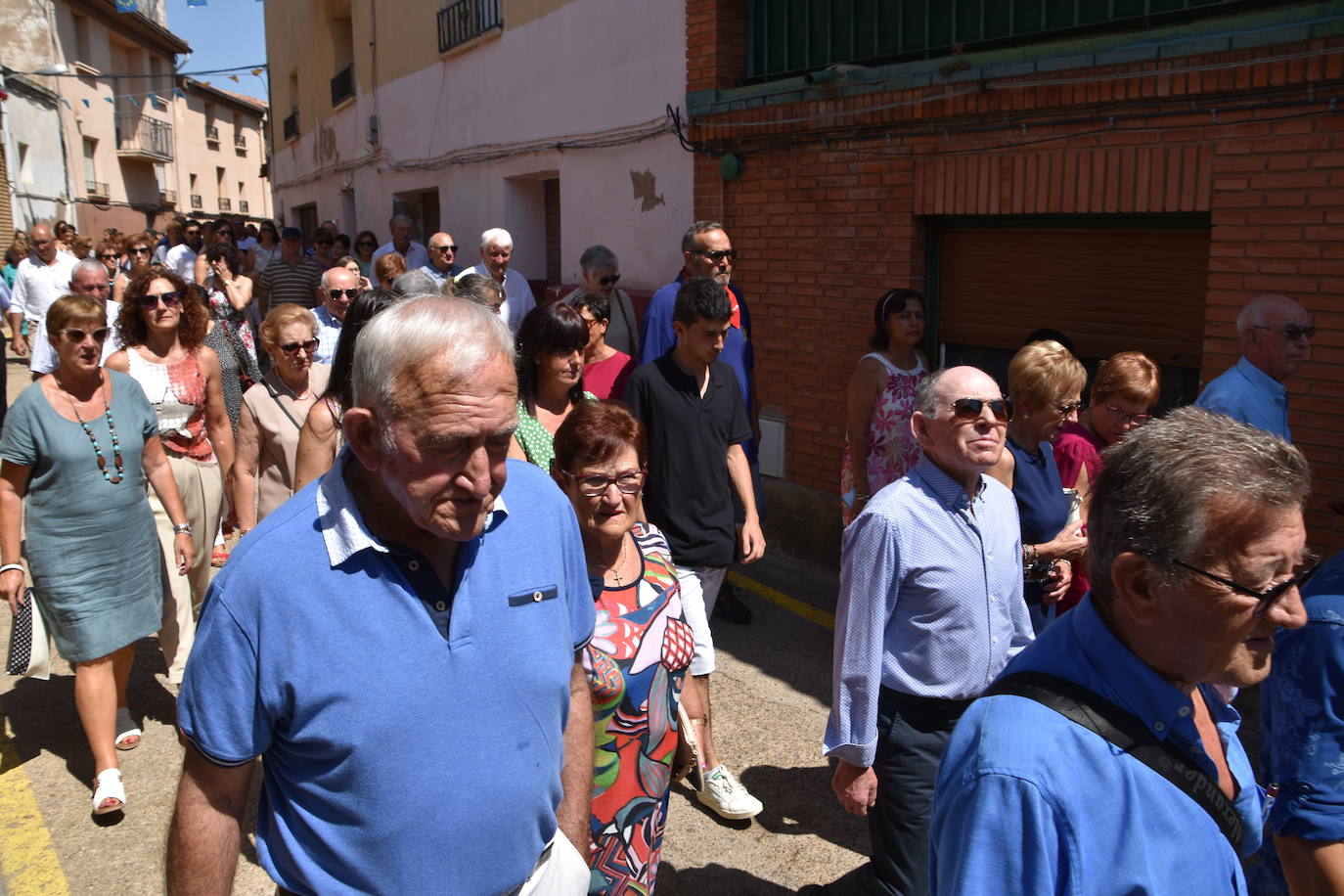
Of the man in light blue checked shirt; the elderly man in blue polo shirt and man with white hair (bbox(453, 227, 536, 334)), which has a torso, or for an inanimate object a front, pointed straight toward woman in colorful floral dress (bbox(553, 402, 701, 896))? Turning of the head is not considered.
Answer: the man with white hair

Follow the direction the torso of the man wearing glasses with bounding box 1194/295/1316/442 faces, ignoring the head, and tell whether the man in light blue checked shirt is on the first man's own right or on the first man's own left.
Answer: on the first man's own right

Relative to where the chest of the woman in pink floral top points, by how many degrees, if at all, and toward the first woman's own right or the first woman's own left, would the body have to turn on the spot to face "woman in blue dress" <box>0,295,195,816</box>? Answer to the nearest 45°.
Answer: approximately 90° to the first woman's own right

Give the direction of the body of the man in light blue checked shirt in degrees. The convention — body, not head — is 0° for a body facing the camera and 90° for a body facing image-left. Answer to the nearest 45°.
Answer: approximately 315°

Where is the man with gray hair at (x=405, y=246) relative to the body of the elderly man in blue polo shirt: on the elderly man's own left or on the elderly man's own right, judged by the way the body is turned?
on the elderly man's own left

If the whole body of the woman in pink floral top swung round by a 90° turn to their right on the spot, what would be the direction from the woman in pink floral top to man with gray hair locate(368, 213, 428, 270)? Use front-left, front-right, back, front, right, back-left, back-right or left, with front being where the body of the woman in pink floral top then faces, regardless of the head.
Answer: right

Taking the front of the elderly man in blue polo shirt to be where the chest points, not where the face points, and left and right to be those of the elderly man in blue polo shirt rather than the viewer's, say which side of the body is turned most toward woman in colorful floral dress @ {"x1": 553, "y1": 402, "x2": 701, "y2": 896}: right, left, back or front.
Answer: left

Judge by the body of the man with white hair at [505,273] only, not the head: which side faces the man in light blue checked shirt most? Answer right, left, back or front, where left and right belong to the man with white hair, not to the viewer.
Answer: front

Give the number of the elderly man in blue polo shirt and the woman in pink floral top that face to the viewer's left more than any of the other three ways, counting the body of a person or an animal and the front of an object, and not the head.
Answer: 0

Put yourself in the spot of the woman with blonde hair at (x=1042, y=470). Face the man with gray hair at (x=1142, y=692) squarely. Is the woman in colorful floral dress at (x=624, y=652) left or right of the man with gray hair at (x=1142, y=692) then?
right

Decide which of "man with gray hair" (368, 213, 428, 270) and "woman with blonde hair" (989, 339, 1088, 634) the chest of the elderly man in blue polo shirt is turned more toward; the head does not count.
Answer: the woman with blonde hair

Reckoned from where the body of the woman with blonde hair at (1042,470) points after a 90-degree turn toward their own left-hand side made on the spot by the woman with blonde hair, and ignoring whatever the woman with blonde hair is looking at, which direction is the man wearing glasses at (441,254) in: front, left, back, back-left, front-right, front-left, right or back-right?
left

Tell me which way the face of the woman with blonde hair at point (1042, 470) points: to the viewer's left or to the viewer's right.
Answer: to the viewer's right

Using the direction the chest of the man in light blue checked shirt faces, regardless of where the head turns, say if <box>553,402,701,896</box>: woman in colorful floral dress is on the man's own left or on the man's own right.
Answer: on the man's own right

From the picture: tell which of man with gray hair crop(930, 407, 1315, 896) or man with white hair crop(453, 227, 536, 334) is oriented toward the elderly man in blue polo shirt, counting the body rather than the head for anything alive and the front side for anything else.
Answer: man with white hair crop(453, 227, 536, 334)
